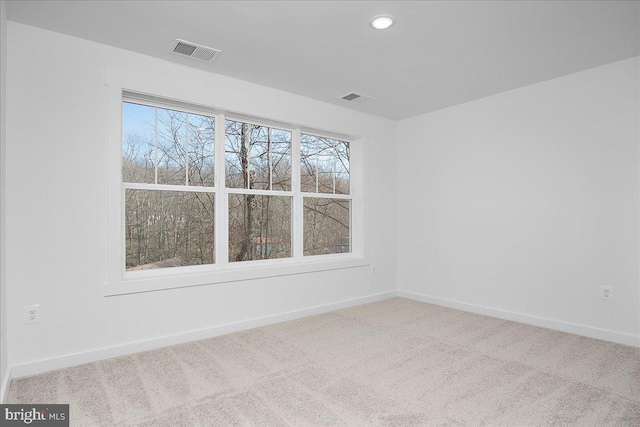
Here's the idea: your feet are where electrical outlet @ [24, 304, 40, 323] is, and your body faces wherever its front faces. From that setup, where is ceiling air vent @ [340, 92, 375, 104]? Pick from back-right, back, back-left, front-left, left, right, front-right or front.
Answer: left

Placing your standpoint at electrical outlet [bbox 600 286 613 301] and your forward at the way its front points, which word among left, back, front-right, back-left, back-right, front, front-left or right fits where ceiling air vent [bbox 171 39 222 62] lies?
front-right

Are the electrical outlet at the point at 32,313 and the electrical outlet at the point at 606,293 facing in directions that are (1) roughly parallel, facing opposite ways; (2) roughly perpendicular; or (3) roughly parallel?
roughly perpendicular

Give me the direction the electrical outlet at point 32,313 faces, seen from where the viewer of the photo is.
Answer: facing the viewer

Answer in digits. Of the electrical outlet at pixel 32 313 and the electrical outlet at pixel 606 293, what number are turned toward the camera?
2

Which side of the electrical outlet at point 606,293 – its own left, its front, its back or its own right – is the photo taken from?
front

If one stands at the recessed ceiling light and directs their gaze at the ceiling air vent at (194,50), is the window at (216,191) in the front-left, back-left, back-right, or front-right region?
front-right

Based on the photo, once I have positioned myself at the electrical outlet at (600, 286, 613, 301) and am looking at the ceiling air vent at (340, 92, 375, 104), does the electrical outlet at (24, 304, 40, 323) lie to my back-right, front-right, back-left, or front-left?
front-left

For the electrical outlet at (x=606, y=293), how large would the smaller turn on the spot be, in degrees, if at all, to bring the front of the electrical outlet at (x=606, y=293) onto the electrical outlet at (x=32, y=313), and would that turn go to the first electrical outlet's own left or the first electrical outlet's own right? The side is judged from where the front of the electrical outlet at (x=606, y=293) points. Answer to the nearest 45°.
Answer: approximately 45° to the first electrical outlet's own right

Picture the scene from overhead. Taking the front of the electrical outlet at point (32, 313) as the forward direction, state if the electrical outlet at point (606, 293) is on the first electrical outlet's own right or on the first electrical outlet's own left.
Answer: on the first electrical outlet's own left

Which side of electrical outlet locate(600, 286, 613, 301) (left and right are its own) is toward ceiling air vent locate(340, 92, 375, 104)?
right

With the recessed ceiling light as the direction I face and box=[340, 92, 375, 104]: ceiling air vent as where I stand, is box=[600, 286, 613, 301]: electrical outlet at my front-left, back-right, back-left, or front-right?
front-left

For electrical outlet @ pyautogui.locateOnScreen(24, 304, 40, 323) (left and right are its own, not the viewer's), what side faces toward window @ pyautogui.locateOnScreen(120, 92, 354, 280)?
left

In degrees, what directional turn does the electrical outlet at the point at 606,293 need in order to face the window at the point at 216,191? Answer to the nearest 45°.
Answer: approximately 45° to its right

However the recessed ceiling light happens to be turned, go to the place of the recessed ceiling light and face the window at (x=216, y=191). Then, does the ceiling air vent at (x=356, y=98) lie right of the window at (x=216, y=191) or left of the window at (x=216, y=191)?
right

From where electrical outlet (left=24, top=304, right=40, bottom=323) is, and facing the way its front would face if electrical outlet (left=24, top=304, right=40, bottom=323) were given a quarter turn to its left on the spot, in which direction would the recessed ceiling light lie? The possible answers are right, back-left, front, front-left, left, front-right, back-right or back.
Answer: front-right
